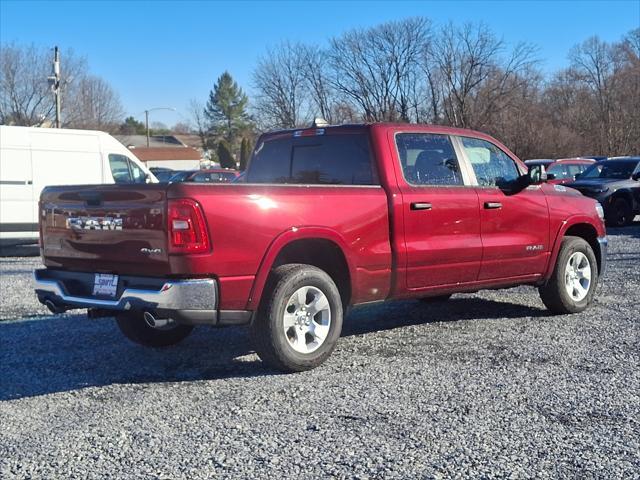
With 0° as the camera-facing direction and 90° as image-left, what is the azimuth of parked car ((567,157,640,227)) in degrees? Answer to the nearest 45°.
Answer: approximately 45°

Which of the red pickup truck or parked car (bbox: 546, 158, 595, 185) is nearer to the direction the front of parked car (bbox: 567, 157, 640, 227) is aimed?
the red pickup truck

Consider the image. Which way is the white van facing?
to the viewer's right

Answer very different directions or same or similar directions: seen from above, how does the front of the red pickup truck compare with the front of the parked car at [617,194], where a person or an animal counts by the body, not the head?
very different directions

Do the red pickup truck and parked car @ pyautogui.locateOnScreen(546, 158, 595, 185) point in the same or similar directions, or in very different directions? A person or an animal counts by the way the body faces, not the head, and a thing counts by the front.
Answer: very different directions

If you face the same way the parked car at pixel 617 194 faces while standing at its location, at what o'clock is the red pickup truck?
The red pickup truck is roughly at 11 o'clock from the parked car.

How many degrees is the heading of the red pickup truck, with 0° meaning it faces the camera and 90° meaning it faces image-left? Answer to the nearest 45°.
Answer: approximately 225°

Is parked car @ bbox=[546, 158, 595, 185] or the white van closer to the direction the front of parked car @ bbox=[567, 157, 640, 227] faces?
the white van
